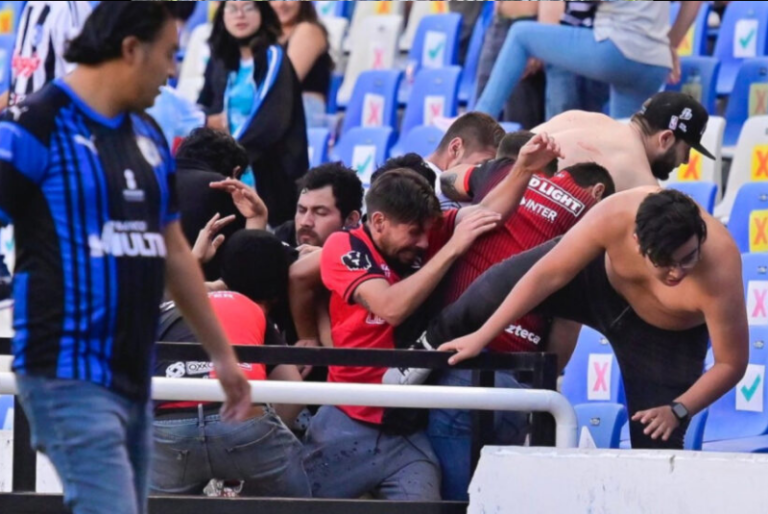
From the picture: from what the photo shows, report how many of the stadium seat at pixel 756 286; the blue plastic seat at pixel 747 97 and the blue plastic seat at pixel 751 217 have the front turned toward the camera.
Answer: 3

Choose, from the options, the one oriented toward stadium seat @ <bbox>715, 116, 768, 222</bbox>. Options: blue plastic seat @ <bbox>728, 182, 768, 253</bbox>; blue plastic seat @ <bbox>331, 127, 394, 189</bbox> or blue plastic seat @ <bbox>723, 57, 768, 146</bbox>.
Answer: blue plastic seat @ <bbox>723, 57, 768, 146</bbox>

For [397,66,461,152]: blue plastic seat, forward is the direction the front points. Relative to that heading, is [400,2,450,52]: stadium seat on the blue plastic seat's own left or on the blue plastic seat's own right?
on the blue plastic seat's own right

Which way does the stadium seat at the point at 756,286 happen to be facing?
toward the camera

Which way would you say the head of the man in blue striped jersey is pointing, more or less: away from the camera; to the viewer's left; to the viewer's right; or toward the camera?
to the viewer's right

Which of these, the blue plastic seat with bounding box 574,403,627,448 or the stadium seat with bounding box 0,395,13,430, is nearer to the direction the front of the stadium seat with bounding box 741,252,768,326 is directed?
the blue plastic seat

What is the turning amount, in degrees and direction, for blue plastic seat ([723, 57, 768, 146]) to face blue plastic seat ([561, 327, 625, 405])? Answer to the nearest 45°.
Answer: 0° — it already faces it

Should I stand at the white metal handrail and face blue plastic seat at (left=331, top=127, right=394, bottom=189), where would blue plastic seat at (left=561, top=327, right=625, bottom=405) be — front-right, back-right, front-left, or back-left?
front-right

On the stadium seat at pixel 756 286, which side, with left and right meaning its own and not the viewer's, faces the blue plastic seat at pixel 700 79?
back

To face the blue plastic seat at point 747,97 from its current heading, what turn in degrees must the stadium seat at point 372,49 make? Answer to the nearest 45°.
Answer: approximately 90° to its left

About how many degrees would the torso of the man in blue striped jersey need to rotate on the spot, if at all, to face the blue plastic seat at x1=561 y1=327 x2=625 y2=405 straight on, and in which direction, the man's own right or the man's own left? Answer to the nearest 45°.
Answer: approximately 90° to the man's own left

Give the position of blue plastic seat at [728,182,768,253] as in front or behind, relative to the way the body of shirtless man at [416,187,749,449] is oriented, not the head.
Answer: behind

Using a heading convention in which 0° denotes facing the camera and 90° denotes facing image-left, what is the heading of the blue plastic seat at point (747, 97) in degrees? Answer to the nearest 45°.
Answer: approximately 0°

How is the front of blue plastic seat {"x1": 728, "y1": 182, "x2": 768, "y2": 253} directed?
toward the camera

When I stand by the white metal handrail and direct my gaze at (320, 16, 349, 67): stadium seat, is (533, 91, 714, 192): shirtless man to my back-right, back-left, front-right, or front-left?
front-right

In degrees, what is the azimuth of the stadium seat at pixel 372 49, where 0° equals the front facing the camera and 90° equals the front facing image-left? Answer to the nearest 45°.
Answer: approximately 45°
